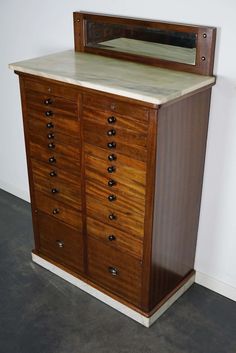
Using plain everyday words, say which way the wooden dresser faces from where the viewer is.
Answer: facing the viewer and to the left of the viewer
